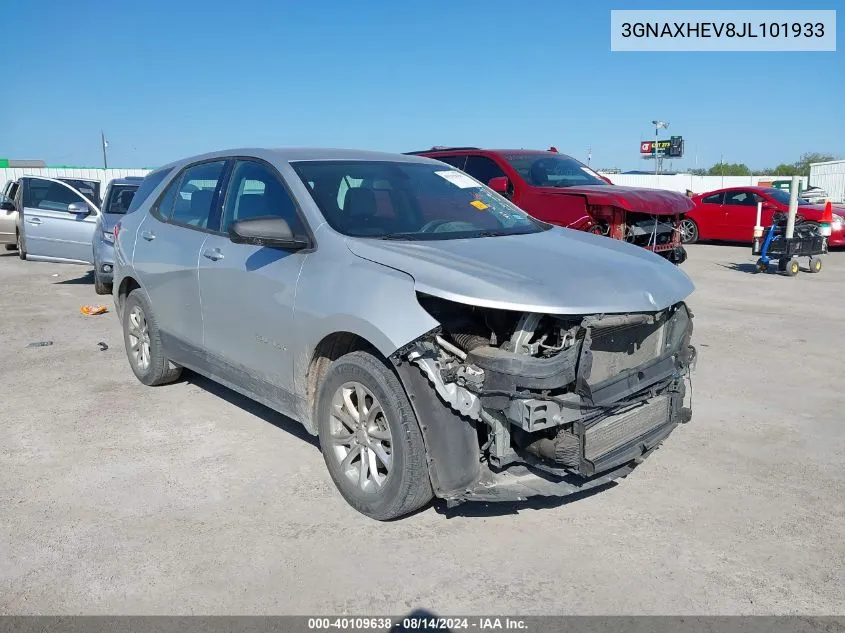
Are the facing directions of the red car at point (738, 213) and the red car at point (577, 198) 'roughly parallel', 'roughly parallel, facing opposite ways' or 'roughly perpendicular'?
roughly parallel

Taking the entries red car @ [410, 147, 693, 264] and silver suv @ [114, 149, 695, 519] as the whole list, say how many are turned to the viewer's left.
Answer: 0

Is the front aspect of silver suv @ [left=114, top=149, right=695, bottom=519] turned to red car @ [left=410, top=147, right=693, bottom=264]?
no

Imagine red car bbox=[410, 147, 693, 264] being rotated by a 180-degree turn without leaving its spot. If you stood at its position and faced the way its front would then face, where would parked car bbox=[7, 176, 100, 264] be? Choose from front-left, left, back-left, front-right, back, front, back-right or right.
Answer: front-left

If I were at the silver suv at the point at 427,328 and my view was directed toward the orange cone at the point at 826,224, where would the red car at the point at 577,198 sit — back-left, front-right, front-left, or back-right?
front-left

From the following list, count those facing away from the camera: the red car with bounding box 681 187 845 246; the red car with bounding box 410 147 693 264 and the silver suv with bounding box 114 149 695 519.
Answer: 0

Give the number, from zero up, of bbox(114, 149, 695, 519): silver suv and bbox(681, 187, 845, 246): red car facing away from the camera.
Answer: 0

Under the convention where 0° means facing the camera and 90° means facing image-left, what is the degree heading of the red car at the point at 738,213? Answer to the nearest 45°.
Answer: approximately 315°

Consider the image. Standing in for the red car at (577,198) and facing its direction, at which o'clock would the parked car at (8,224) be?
The parked car is roughly at 5 o'clock from the red car.

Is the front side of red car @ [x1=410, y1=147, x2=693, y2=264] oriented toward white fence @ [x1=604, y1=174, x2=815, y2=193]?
no

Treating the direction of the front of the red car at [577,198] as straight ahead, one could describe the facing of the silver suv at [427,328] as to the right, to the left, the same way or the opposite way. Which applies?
the same way

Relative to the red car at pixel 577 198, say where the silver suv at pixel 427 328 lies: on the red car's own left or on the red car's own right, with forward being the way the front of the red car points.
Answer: on the red car's own right

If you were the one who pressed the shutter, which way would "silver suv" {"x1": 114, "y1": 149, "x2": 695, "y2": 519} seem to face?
facing the viewer and to the right of the viewer

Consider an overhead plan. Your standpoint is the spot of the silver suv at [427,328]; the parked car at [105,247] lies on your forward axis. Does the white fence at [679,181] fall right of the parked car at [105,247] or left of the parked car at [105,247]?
right
